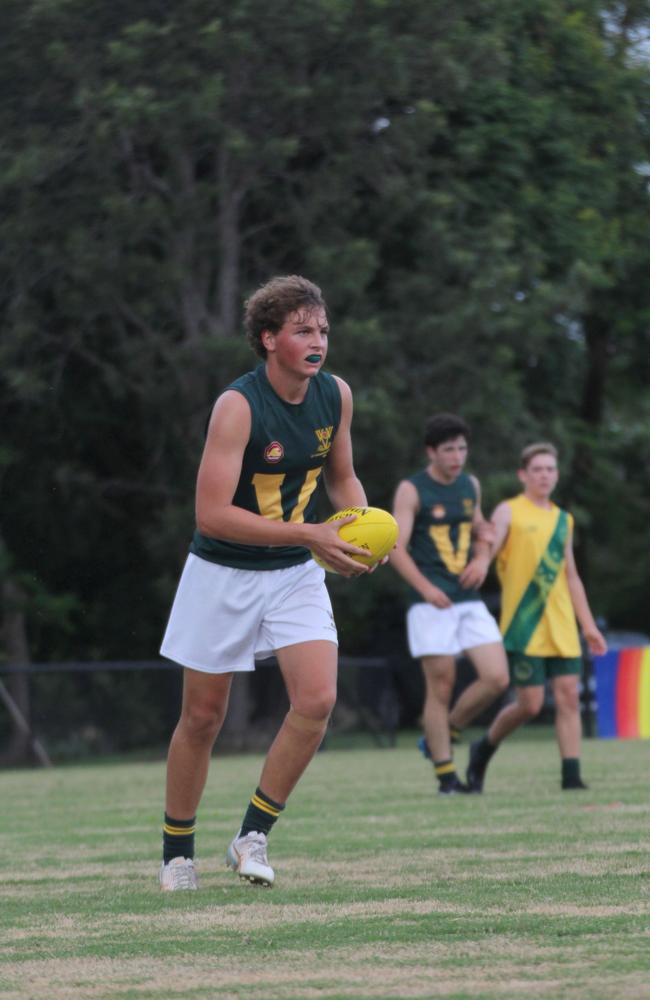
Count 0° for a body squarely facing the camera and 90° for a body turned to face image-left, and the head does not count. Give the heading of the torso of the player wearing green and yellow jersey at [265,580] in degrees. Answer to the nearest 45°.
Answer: approximately 315°

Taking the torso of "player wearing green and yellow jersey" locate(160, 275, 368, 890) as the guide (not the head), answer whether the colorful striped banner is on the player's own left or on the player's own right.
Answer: on the player's own left

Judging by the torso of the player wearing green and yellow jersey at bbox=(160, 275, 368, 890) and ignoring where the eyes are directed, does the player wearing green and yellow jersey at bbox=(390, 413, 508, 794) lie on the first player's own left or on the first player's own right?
on the first player's own left
